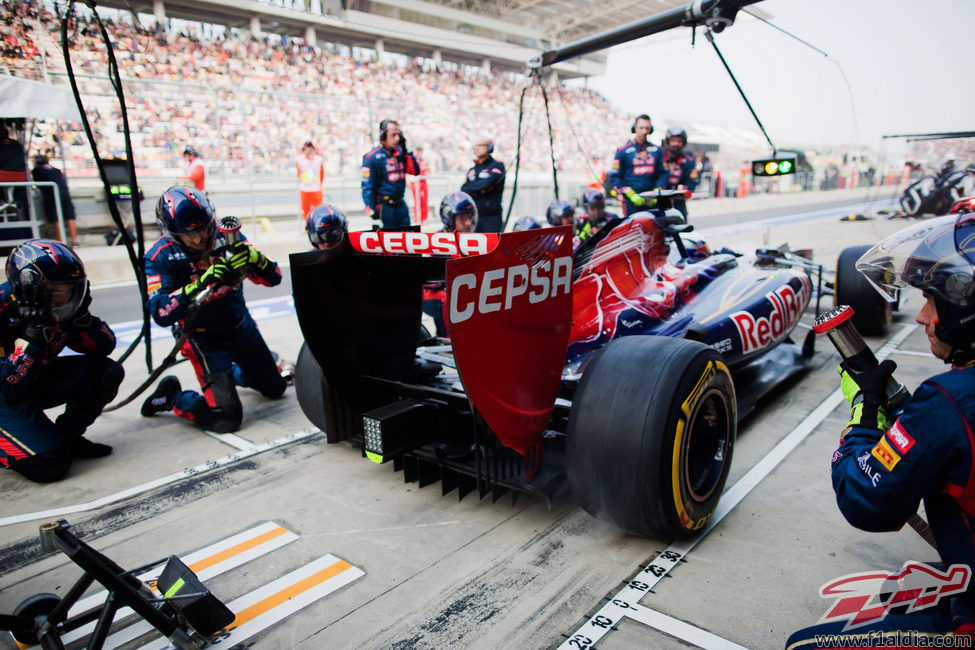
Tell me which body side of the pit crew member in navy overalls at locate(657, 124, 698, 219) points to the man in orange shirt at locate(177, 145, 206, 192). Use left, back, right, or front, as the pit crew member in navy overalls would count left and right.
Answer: right

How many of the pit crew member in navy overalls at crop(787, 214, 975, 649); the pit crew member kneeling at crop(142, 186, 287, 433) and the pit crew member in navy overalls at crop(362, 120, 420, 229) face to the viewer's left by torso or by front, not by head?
1

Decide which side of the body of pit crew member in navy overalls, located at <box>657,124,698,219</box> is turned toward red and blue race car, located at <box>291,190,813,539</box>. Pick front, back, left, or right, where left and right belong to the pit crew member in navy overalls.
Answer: front

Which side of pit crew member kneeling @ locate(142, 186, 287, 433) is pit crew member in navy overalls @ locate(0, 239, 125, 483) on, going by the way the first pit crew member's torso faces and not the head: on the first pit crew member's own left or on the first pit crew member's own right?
on the first pit crew member's own right

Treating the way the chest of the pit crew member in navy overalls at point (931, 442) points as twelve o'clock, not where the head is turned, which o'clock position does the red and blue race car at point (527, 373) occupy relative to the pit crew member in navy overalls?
The red and blue race car is roughly at 1 o'clock from the pit crew member in navy overalls.

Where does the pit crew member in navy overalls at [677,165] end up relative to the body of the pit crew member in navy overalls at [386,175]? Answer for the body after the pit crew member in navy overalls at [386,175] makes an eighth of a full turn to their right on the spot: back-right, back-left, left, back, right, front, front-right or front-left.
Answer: left

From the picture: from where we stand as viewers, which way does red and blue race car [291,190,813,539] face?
facing away from the viewer and to the right of the viewer

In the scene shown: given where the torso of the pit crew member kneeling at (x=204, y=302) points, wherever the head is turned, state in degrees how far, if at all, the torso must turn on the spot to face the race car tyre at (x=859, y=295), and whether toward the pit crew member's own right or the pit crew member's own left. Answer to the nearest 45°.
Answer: approximately 45° to the pit crew member's own left

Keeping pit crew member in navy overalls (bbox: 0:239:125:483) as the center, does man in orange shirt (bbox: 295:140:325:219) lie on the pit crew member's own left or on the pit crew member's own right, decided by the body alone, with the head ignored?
on the pit crew member's own left

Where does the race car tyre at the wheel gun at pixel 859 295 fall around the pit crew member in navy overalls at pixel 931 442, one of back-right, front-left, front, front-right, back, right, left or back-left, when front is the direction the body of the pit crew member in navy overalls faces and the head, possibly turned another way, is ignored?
right

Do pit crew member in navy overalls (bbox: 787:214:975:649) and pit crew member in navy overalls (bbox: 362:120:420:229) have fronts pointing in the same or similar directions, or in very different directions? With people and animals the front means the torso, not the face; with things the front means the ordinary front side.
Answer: very different directions

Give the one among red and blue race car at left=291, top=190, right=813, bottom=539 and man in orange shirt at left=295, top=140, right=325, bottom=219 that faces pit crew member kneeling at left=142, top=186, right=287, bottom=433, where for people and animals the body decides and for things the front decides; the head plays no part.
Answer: the man in orange shirt

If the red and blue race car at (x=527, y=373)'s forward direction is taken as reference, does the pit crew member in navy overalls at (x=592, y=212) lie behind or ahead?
ahead

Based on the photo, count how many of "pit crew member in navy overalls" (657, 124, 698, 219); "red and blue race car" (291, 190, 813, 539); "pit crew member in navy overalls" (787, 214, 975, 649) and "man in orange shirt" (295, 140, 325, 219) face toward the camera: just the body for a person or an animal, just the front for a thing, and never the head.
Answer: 2

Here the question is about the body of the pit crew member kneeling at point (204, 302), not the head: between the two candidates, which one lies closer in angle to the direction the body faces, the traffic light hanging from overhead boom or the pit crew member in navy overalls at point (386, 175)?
the traffic light hanging from overhead boom

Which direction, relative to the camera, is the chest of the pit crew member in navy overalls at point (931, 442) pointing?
to the viewer's left
